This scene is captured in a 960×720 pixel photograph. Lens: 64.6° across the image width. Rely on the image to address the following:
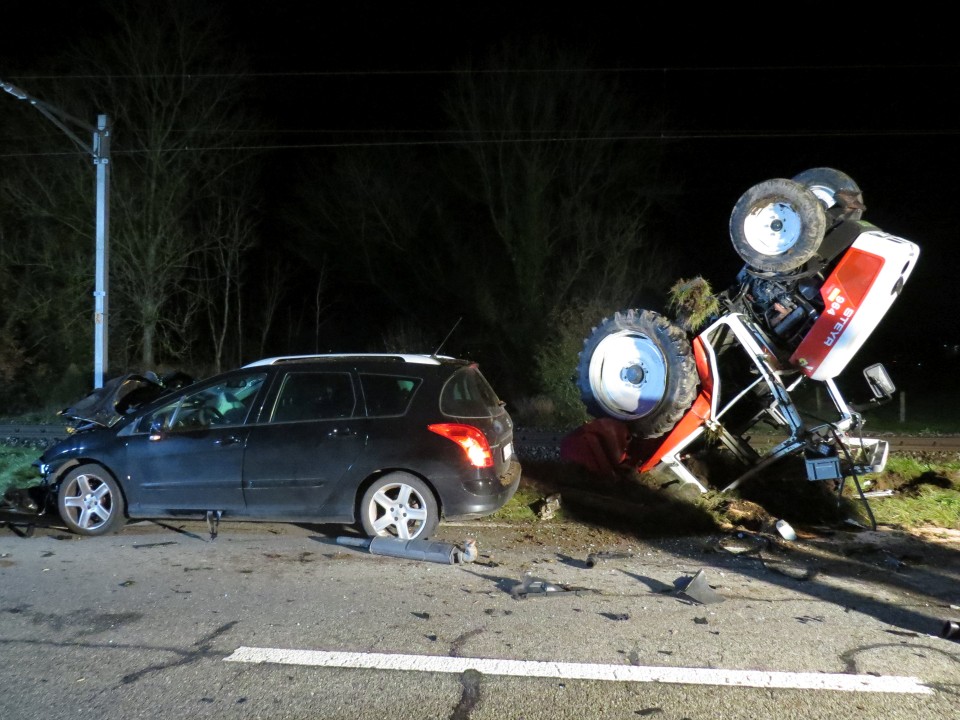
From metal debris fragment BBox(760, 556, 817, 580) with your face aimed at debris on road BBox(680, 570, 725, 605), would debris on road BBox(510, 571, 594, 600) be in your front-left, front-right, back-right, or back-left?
front-right

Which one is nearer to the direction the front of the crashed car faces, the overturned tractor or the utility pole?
the utility pole

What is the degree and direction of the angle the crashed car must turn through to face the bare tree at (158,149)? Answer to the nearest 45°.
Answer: approximately 90° to its right

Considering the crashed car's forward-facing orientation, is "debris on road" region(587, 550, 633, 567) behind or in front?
behind

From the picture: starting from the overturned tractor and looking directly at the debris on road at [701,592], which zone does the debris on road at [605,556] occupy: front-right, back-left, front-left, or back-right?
front-right

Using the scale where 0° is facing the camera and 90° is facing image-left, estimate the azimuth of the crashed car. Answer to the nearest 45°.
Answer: approximately 90°

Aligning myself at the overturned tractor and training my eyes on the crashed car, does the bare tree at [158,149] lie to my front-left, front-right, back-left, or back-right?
front-right

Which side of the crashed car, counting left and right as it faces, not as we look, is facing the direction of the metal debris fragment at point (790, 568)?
back

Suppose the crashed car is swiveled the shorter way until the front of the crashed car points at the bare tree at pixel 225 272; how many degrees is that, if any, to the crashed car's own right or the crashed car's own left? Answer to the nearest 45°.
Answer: approximately 90° to the crashed car's own right

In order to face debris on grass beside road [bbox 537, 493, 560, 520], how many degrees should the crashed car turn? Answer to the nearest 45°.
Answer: approximately 180°

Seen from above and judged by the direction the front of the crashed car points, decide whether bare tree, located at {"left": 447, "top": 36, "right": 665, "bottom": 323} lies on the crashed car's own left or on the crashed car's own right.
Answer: on the crashed car's own right

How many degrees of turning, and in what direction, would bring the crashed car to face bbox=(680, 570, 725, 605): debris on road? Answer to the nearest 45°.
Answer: approximately 135° to its left
